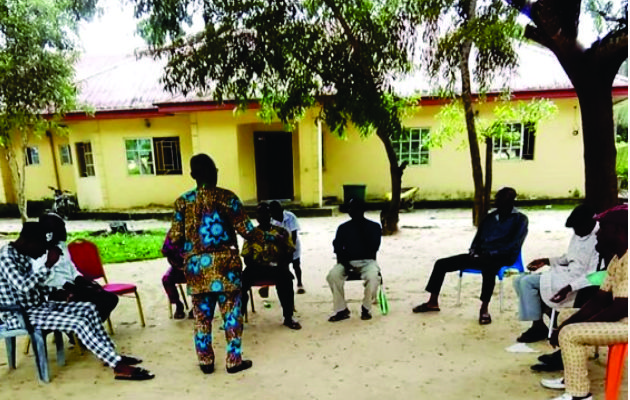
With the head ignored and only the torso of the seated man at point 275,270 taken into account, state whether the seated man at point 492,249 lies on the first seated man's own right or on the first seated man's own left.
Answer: on the first seated man's own left

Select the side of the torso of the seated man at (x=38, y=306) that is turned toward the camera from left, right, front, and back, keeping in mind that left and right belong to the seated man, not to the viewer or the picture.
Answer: right

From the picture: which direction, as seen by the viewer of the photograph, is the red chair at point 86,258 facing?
facing the viewer and to the right of the viewer

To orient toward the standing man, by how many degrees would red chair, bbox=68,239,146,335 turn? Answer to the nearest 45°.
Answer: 0° — it already faces them

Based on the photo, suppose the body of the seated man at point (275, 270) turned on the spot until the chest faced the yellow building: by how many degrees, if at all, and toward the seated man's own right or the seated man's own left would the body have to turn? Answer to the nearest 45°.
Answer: approximately 180°

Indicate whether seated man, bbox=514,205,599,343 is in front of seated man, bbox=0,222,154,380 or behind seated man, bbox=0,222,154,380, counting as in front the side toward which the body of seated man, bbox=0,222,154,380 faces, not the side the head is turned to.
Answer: in front

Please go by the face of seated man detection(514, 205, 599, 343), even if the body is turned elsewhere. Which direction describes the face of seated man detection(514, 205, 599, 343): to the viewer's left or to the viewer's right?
to the viewer's left

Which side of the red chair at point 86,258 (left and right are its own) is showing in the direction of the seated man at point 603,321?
front

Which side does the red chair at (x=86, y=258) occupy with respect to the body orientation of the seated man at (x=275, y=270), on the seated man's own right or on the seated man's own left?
on the seated man's own right

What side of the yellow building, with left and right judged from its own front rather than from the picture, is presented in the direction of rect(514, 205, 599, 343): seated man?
front

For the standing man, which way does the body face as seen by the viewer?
away from the camera

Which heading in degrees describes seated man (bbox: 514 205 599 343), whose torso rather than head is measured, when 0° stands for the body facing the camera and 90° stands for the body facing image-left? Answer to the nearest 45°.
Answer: approximately 90°

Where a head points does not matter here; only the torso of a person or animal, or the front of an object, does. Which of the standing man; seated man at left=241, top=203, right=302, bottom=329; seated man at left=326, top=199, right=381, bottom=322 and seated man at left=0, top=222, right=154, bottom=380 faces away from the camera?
the standing man

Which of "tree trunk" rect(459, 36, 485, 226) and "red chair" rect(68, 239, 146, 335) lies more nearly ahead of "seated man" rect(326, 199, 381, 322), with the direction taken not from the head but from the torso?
the red chair

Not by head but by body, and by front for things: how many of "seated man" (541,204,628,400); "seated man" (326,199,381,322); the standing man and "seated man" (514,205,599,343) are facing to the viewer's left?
2

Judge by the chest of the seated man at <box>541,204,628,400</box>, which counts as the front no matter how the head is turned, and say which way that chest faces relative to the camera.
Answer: to the viewer's left

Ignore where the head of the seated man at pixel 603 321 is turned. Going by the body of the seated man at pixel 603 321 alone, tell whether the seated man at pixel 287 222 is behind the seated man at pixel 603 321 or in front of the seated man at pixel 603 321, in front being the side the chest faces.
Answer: in front

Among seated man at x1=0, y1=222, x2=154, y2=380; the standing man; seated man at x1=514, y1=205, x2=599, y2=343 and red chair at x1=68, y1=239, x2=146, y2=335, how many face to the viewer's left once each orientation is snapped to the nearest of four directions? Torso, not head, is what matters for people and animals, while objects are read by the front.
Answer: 1
